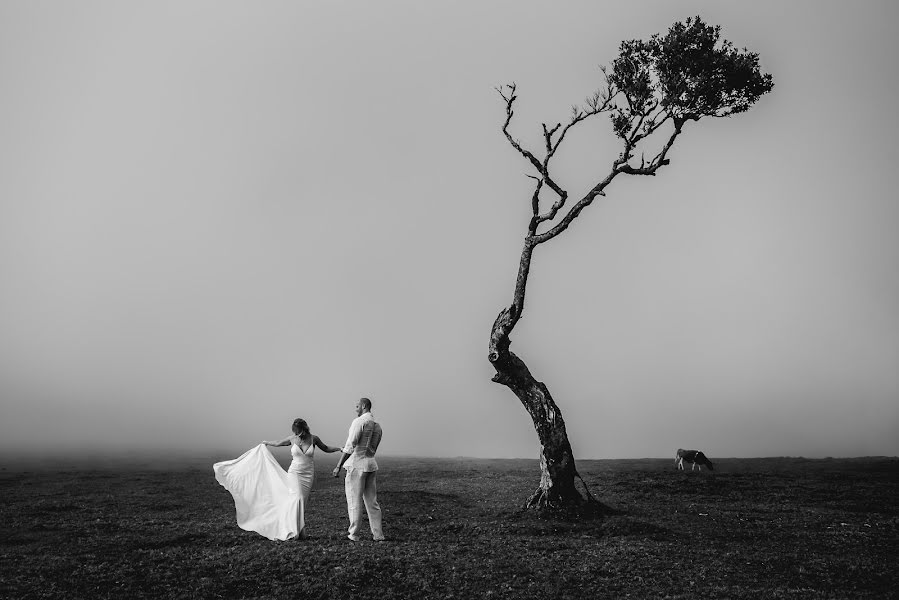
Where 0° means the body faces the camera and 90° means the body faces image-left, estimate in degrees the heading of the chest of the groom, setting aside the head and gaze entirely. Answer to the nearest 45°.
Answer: approximately 135°

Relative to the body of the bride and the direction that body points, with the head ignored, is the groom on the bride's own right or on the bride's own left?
on the bride's own left

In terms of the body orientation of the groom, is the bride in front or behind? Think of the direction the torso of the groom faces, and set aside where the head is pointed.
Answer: in front

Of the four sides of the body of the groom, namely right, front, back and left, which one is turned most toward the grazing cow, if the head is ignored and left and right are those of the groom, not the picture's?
right

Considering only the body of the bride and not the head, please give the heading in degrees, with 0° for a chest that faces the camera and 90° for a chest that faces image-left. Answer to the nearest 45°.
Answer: approximately 0°
